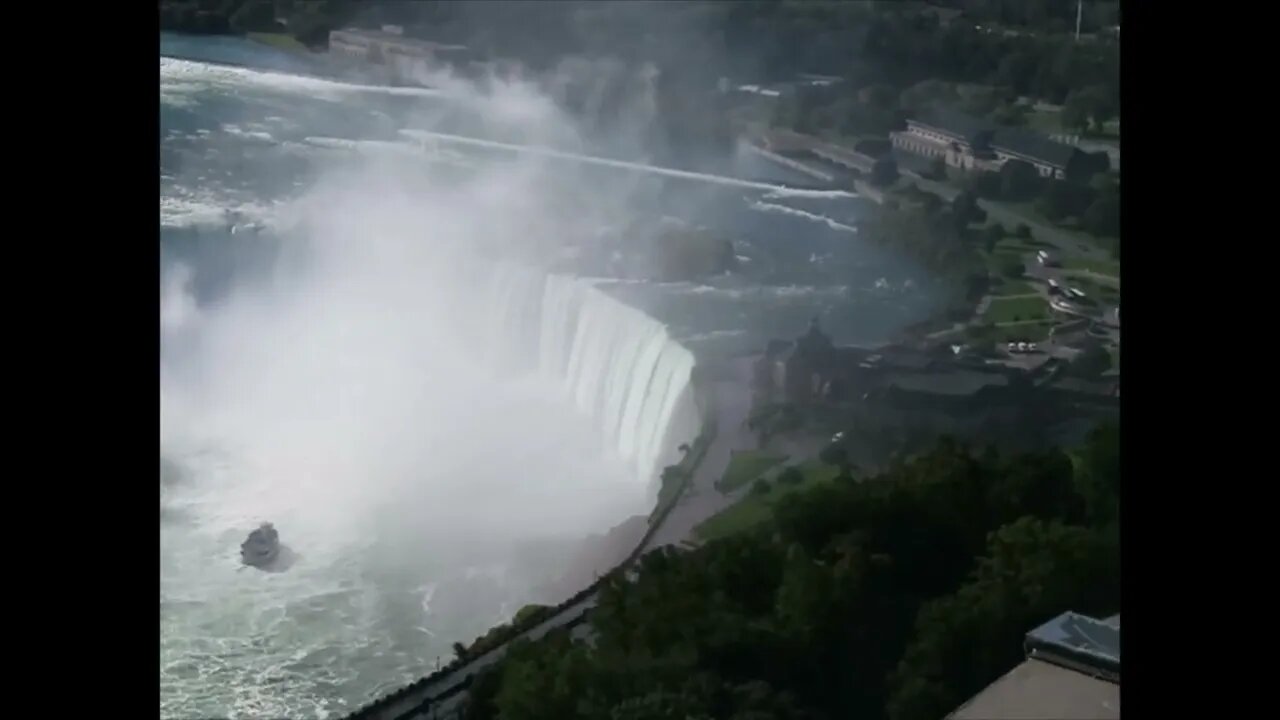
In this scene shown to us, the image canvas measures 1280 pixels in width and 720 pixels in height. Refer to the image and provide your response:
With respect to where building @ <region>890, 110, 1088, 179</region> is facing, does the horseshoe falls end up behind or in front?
in front

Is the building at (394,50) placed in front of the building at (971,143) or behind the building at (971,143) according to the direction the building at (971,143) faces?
in front

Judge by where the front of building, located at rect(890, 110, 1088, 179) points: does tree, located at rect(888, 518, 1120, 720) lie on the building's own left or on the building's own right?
on the building's own left

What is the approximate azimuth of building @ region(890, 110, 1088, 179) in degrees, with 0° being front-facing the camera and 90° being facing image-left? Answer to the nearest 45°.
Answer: approximately 45°
